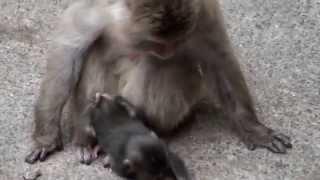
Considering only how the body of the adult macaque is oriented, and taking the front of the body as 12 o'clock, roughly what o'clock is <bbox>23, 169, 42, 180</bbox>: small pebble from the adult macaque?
The small pebble is roughly at 2 o'clock from the adult macaque.

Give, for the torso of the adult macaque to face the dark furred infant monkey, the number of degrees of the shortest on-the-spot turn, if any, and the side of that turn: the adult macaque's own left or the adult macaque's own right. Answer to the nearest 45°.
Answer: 0° — it already faces it

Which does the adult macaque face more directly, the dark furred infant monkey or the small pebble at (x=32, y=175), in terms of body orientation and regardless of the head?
the dark furred infant monkey

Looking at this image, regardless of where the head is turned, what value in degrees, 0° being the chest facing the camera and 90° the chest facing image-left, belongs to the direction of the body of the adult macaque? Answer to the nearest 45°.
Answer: approximately 0°
